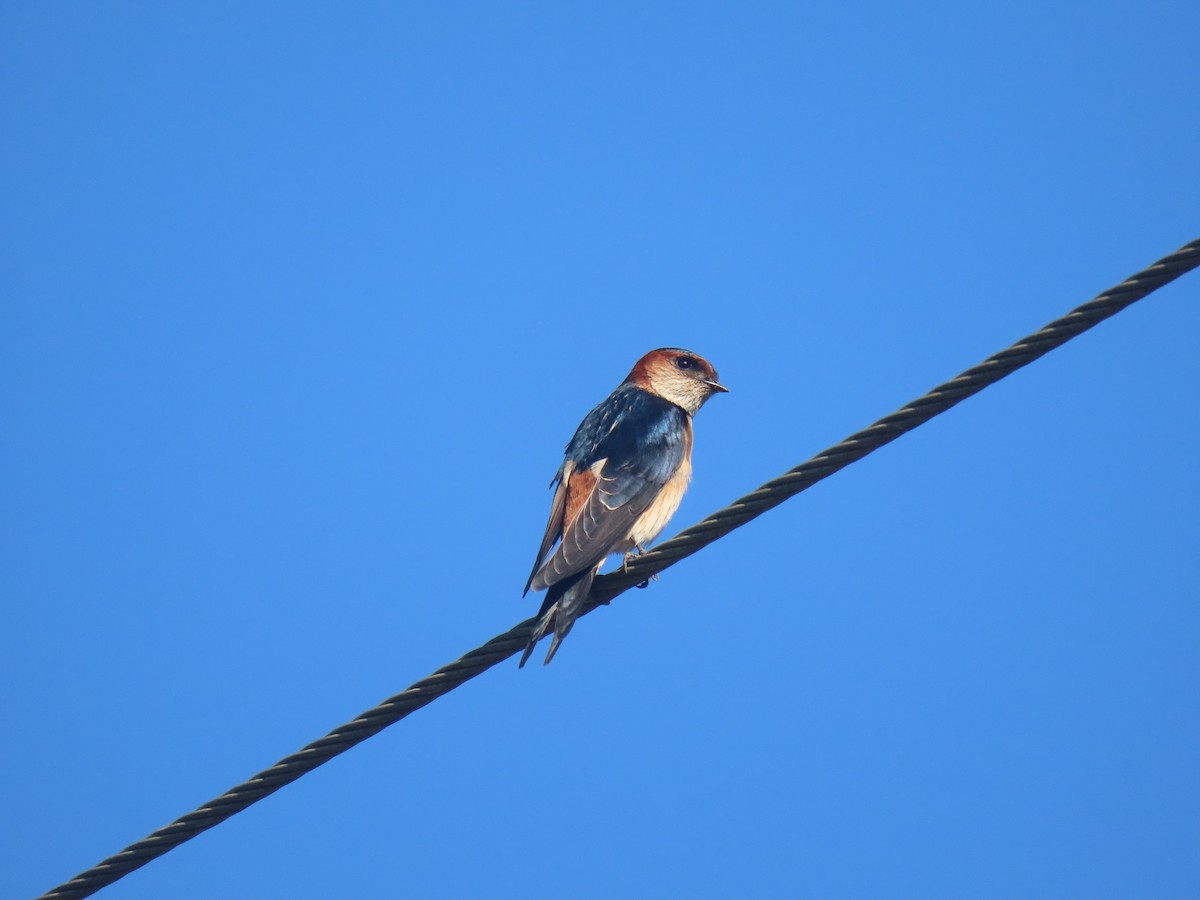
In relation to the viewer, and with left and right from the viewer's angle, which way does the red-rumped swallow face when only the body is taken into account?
facing away from the viewer and to the right of the viewer
